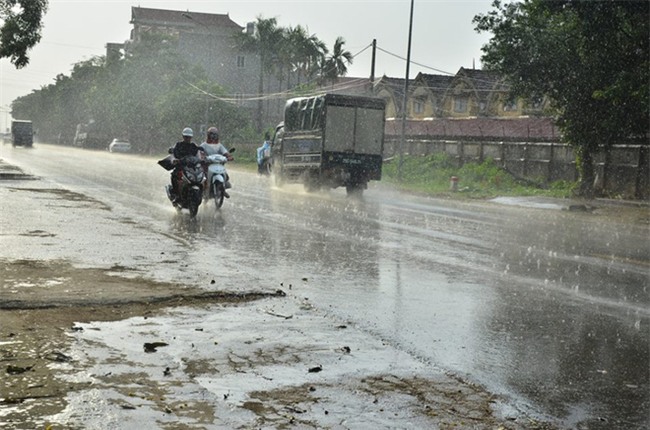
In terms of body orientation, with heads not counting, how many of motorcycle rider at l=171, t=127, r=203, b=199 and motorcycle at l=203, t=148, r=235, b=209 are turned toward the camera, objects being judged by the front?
2

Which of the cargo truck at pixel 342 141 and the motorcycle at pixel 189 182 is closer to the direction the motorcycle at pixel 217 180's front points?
the motorcycle

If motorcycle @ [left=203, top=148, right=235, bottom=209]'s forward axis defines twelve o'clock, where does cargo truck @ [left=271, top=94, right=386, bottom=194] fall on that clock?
The cargo truck is roughly at 7 o'clock from the motorcycle.

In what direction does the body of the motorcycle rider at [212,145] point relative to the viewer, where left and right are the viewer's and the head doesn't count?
facing the viewer

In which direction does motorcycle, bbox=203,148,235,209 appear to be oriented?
toward the camera

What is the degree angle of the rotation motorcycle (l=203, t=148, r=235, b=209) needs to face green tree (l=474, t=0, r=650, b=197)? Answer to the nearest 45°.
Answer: approximately 135° to its left

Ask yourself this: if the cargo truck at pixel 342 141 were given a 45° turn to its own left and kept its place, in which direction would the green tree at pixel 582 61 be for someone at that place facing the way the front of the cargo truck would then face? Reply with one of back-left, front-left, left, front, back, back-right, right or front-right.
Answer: back

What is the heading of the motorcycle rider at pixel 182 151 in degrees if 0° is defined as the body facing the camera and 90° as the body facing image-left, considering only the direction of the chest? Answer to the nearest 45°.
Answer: approximately 0°
